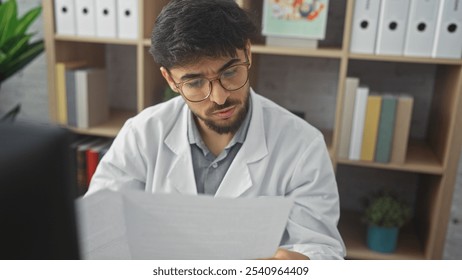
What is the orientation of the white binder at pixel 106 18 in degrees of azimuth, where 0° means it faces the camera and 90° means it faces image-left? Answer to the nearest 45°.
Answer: approximately 0°

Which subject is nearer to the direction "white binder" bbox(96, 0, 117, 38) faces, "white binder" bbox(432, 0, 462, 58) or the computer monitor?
the computer monitor

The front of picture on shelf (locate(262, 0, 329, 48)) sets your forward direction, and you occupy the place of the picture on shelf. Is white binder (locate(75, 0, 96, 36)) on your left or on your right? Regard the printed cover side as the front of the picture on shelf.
on your right

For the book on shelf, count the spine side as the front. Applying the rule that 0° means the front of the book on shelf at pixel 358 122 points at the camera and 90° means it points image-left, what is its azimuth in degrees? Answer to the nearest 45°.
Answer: approximately 0°
